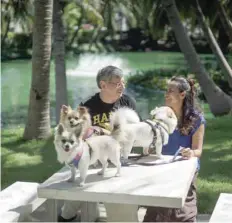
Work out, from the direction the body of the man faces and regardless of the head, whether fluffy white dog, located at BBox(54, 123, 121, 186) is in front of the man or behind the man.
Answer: in front

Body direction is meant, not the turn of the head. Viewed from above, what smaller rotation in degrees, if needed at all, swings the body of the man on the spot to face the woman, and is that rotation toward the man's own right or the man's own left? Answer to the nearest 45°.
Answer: approximately 90° to the man's own left

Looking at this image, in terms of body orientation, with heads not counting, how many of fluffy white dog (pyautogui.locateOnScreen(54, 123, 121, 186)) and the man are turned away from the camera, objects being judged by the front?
0

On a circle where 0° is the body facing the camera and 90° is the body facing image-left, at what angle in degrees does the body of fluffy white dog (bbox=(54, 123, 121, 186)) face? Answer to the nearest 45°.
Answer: approximately 45°
